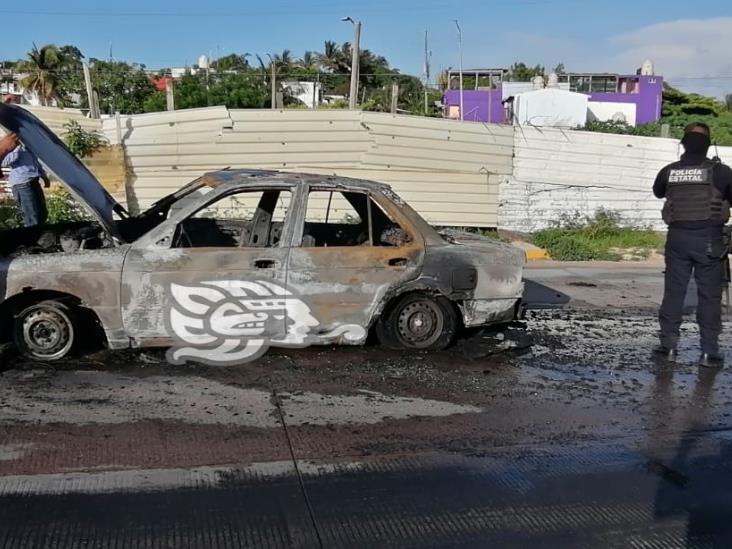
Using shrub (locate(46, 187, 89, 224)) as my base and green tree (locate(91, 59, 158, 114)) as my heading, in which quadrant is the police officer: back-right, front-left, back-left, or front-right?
back-right

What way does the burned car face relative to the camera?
to the viewer's left

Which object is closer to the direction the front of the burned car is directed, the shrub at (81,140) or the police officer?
the shrub

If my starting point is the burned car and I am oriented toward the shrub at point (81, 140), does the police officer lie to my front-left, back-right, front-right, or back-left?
back-right

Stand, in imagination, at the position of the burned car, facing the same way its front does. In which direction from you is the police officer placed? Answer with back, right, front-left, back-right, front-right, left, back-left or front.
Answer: back

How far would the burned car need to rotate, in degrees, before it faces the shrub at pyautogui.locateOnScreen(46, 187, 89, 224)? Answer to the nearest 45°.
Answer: approximately 45° to its right

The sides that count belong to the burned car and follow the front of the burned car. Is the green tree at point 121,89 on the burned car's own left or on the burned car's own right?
on the burned car's own right

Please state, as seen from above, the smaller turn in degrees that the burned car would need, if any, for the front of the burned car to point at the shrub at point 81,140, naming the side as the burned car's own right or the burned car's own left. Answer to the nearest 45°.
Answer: approximately 90° to the burned car's own right
